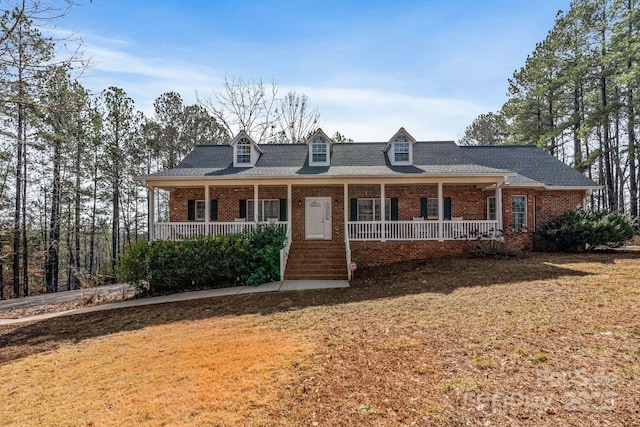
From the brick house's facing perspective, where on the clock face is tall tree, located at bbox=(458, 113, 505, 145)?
The tall tree is roughly at 7 o'clock from the brick house.

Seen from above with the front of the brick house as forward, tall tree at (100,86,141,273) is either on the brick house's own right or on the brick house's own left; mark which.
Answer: on the brick house's own right

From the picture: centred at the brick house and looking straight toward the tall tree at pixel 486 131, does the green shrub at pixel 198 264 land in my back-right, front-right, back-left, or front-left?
back-left

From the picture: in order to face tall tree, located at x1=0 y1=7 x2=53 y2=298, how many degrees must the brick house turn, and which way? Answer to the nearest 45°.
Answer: approximately 45° to its right

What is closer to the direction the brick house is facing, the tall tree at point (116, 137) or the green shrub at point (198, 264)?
the green shrub

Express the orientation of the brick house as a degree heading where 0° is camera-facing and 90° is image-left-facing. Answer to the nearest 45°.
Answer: approximately 0°
